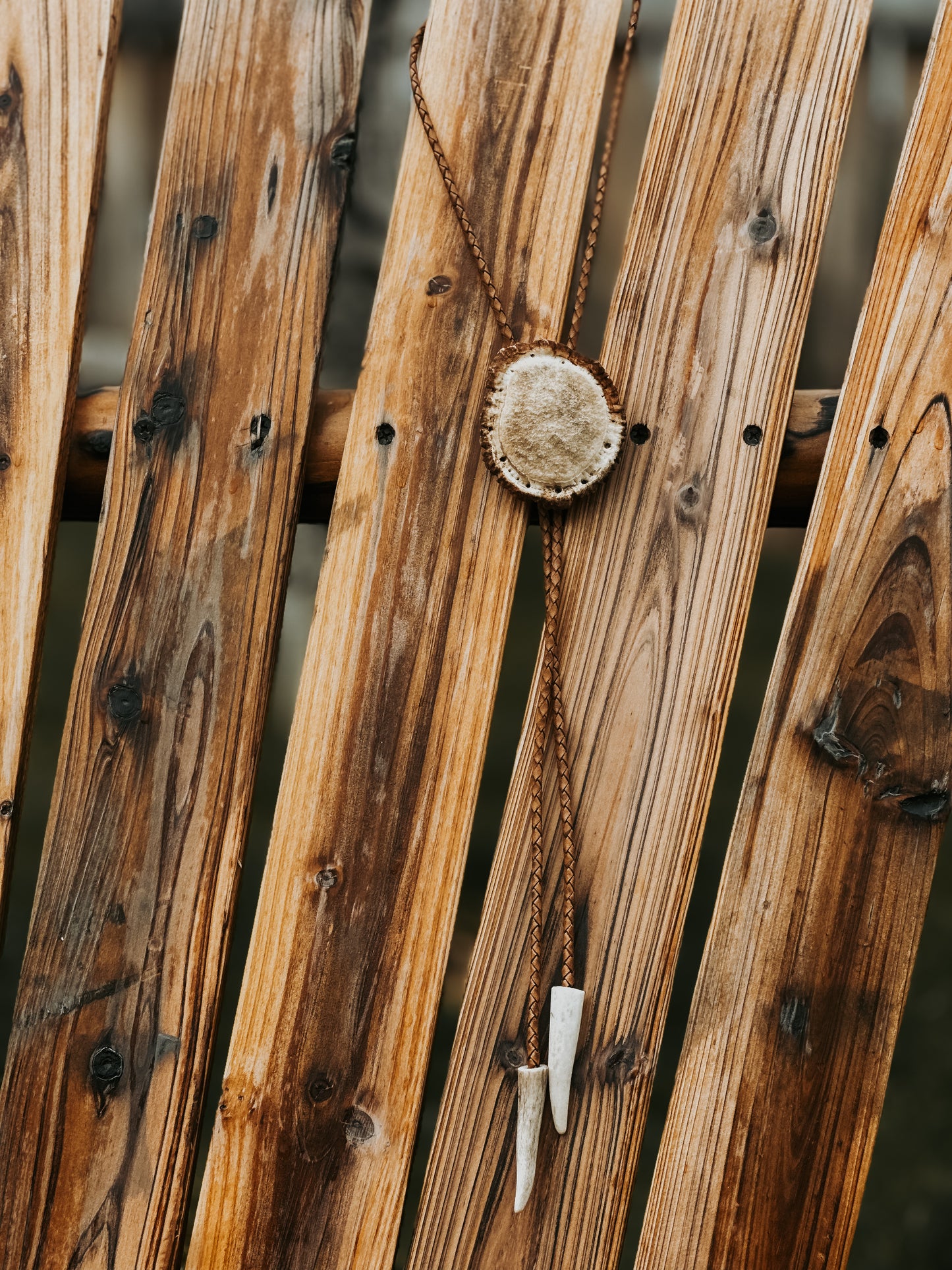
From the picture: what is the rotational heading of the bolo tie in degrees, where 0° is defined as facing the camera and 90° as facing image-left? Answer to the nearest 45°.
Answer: approximately 0°
